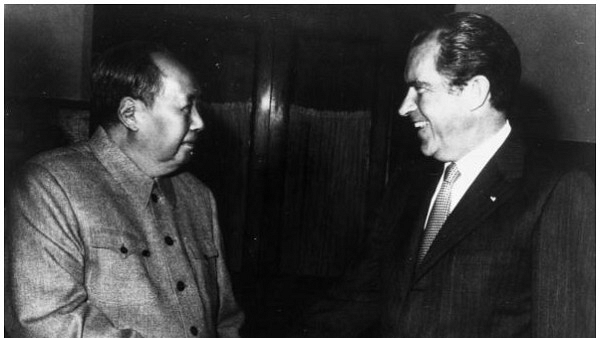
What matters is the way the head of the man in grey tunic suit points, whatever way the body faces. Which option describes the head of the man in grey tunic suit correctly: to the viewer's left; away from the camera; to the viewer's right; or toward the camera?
to the viewer's right

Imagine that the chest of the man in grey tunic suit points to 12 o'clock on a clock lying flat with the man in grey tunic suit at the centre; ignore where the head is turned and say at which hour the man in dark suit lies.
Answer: The man in dark suit is roughly at 11 o'clock from the man in grey tunic suit.

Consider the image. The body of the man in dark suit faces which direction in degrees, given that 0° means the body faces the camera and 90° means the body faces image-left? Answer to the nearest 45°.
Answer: approximately 45°

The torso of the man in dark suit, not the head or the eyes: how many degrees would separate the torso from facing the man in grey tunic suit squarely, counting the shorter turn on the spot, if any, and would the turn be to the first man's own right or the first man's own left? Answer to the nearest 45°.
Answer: approximately 45° to the first man's own right

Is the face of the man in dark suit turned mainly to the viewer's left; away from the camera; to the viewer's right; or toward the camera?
to the viewer's left
